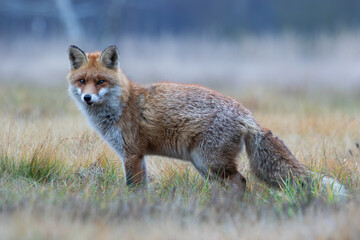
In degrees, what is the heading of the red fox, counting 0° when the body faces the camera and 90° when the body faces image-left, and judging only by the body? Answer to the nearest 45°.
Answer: approximately 90°
